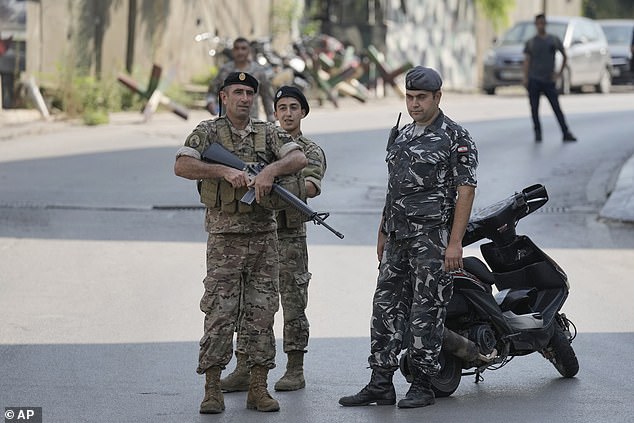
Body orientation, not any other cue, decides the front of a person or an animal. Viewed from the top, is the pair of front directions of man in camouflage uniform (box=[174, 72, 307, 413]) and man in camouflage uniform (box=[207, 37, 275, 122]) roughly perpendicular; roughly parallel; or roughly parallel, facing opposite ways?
roughly parallel

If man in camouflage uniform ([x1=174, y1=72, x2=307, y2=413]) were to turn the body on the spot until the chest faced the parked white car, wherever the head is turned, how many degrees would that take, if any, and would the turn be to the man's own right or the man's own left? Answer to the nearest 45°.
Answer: approximately 180°

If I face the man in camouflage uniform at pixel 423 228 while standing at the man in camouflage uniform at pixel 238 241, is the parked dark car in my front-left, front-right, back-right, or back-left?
front-left

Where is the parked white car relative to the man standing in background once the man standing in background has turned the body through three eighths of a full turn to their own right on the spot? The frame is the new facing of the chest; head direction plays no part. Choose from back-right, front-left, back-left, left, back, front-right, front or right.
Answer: front-right

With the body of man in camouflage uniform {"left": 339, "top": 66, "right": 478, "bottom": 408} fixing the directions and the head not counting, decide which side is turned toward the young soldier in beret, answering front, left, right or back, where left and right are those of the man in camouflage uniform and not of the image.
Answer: right

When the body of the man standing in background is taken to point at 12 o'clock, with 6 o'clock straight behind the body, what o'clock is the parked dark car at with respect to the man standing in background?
The parked dark car is roughly at 6 o'clock from the man standing in background.

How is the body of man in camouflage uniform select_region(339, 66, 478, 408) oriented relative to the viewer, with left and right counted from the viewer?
facing the viewer and to the left of the viewer

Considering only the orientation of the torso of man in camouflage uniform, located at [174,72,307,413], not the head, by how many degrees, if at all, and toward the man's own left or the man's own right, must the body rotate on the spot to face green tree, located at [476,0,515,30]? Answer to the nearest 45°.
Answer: approximately 180°

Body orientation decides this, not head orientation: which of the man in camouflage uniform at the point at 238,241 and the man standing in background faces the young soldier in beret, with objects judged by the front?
the man standing in background

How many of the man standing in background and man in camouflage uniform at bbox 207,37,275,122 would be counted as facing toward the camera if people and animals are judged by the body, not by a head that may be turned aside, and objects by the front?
2

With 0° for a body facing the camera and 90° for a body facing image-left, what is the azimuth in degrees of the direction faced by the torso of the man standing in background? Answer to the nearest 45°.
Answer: approximately 0°

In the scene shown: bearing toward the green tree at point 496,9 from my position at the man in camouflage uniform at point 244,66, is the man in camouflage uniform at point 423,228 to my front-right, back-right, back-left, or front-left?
back-right

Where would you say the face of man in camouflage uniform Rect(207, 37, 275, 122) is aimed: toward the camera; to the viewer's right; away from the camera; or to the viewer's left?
toward the camera

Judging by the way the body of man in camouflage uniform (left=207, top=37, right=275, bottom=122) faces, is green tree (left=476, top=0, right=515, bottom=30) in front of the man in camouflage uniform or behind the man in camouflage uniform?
behind

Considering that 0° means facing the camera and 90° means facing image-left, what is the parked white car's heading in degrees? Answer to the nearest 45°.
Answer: approximately 45°

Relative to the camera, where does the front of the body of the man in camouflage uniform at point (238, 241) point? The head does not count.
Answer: toward the camera

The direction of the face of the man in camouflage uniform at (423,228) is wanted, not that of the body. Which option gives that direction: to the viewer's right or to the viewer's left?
to the viewer's left

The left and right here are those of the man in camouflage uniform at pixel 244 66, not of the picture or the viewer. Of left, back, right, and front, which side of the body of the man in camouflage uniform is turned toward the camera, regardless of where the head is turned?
front
